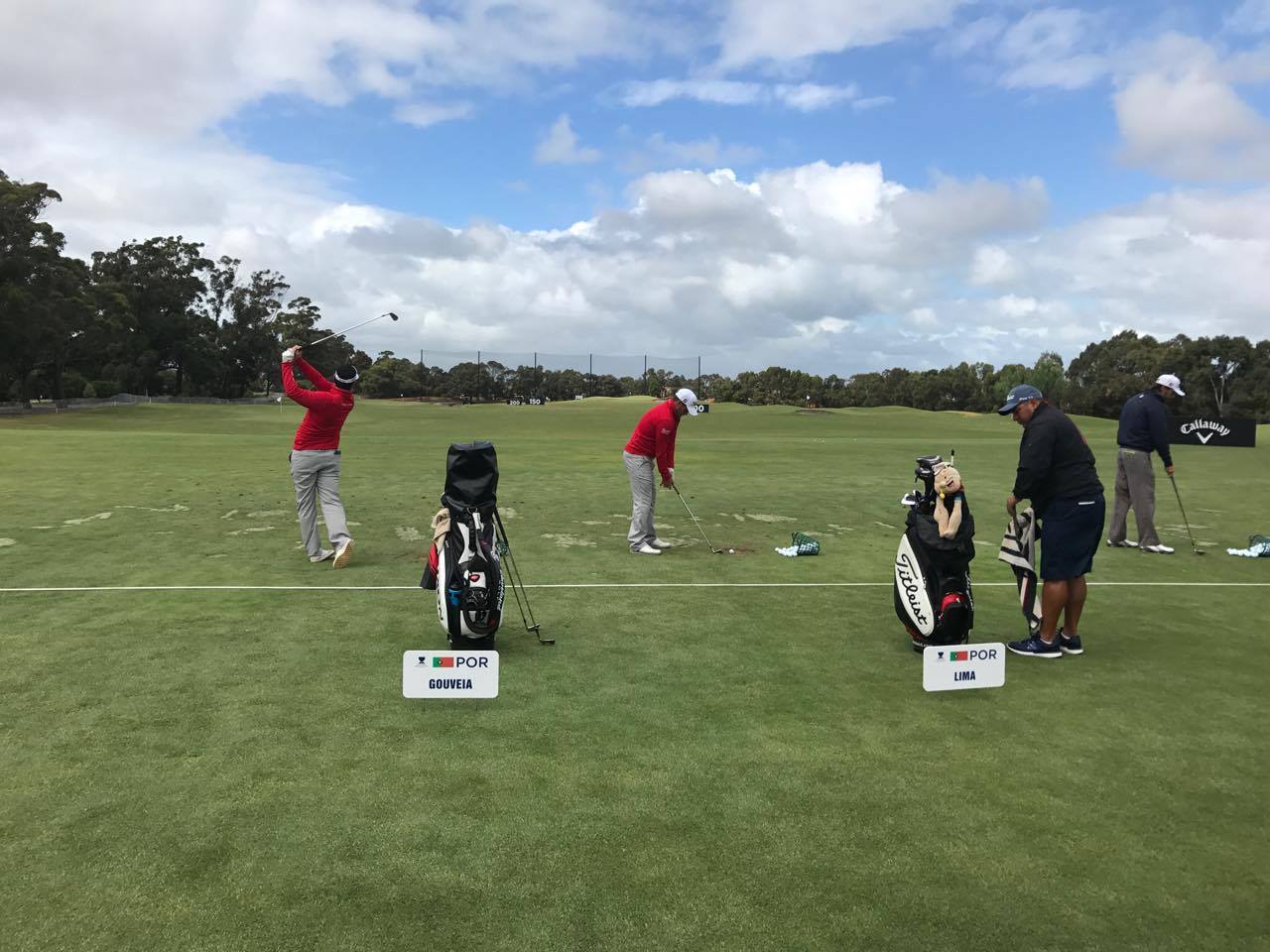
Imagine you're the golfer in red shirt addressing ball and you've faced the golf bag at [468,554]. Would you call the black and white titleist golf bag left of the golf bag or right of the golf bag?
left

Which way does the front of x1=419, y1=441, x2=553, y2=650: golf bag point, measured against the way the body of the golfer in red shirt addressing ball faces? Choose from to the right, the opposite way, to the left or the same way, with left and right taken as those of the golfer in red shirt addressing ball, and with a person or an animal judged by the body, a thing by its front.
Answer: to the right

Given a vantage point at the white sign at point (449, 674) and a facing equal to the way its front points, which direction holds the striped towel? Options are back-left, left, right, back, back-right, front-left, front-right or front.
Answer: left

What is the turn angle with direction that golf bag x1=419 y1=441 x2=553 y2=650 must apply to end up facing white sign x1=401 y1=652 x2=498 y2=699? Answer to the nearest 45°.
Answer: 0° — it already faces it

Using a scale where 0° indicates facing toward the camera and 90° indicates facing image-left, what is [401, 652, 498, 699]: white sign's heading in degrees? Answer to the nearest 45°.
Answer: approximately 0°

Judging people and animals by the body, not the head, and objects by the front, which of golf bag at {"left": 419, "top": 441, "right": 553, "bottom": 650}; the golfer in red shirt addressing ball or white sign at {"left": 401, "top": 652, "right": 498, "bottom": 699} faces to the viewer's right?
the golfer in red shirt addressing ball

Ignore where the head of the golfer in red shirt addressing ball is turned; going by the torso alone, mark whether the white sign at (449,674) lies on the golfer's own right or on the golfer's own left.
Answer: on the golfer's own right

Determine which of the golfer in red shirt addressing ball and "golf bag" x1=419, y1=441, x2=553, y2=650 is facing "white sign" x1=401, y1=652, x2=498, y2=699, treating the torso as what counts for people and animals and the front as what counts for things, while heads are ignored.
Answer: the golf bag

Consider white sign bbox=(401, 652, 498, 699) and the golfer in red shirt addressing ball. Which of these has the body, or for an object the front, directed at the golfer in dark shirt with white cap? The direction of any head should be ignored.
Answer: the golfer in red shirt addressing ball

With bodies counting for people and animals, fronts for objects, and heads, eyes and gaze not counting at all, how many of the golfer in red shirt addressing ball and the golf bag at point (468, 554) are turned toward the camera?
1

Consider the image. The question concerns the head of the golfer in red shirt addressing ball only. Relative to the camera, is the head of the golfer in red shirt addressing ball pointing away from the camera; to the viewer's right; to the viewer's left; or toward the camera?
to the viewer's right

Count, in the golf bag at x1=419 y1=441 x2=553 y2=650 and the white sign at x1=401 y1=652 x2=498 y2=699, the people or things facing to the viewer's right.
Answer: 0

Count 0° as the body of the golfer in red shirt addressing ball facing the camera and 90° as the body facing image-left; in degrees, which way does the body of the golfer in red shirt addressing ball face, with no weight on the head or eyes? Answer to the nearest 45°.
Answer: approximately 270°

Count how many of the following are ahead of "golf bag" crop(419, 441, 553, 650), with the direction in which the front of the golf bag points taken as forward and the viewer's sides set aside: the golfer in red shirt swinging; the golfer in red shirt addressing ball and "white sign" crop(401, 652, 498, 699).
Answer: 1

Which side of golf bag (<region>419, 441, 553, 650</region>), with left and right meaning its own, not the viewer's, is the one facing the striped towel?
left
